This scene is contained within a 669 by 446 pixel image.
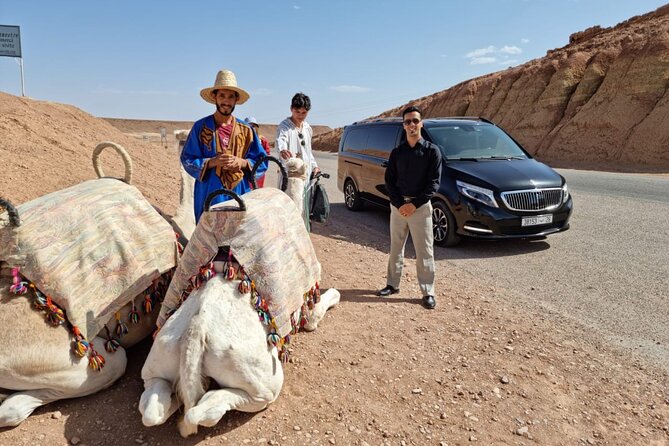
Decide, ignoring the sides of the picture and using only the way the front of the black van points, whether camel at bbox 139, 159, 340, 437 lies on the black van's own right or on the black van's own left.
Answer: on the black van's own right

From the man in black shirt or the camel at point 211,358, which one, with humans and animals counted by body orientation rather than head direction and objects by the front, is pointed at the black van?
the camel

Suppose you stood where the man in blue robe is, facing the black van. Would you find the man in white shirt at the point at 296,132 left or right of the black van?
left

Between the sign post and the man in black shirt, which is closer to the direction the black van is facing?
the man in black shirt

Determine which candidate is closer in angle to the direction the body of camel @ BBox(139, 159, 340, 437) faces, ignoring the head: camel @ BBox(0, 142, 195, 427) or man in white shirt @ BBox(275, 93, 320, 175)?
the man in white shirt

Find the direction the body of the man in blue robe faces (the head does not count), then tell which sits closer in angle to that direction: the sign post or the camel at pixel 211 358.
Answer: the camel

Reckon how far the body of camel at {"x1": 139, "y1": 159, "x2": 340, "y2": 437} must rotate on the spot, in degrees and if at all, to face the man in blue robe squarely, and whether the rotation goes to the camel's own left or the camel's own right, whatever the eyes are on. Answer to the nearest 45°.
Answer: approximately 45° to the camel's own left

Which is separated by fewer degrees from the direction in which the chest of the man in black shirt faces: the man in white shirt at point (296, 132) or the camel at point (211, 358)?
the camel

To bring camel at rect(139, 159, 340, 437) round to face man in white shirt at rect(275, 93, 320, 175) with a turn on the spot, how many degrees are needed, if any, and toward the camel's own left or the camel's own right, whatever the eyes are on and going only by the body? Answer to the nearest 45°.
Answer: approximately 45° to the camel's own left

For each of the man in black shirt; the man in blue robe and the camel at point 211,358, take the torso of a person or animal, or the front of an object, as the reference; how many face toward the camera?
2

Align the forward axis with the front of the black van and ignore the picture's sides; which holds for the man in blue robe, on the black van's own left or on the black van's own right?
on the black van's own right

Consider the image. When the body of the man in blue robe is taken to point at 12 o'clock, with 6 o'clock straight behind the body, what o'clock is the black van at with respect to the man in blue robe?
The black van is roughly at 8 o'clock from the man in blue robe.
